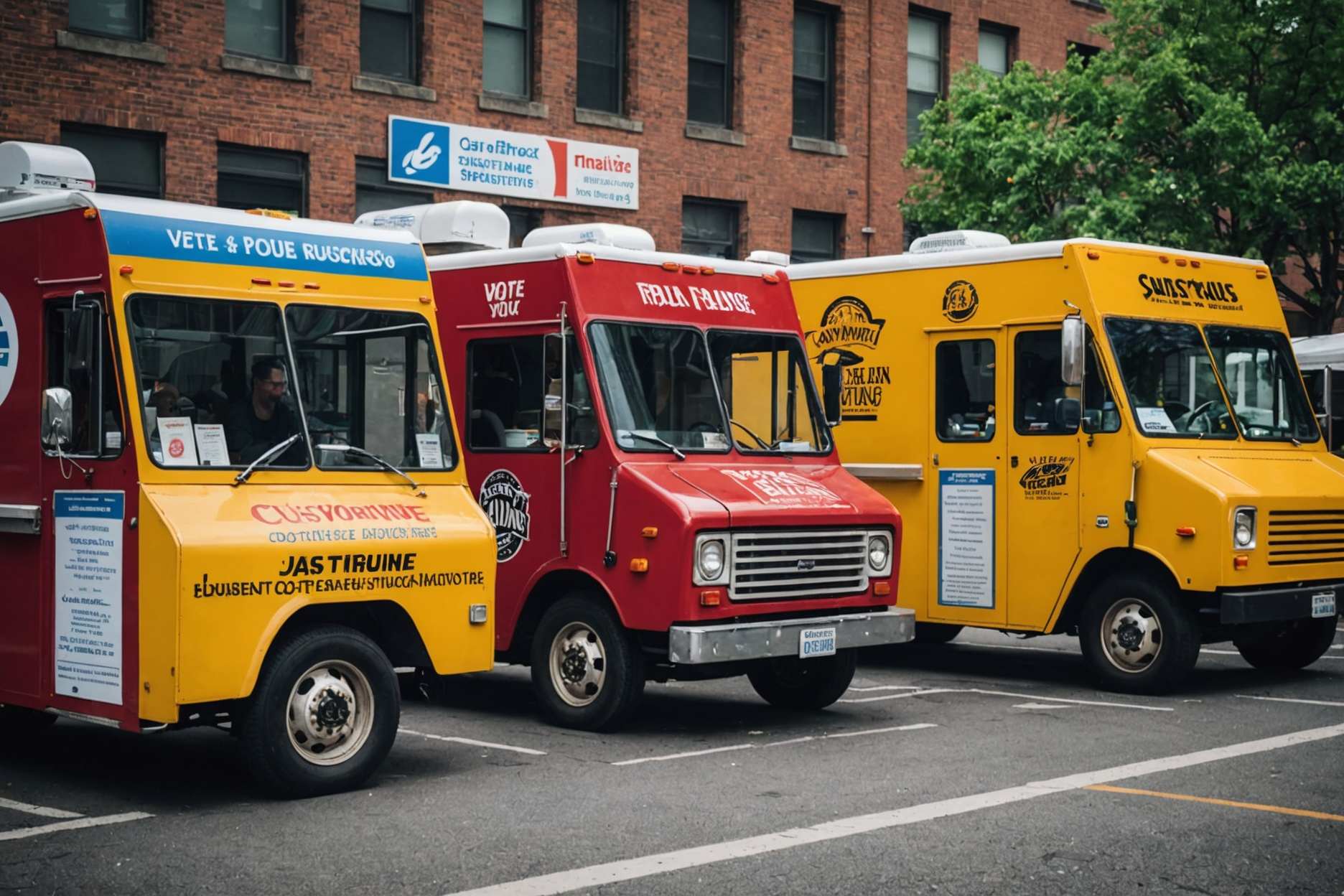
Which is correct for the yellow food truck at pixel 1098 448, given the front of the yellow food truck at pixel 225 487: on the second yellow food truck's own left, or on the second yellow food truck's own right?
on the second yellow food truck's own left

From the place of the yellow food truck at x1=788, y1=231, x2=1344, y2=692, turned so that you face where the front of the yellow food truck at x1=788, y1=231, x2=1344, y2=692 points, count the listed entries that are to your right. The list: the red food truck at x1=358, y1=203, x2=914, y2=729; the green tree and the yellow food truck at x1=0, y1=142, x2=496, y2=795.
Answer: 2

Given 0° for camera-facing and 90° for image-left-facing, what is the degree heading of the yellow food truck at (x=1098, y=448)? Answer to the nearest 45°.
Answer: approximately 315°

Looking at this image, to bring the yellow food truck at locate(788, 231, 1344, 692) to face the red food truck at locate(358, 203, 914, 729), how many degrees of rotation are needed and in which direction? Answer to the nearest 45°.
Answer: approximately 90° to its right

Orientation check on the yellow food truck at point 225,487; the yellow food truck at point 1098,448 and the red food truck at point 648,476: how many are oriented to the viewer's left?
0

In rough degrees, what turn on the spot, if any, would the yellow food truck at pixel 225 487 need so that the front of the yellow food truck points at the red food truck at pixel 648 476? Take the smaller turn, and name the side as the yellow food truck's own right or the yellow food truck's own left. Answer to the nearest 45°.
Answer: approximately 90° to the yellow food truck's own left

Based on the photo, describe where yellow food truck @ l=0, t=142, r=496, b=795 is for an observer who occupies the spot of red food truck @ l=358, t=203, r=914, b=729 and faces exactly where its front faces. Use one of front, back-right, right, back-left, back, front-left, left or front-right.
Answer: right

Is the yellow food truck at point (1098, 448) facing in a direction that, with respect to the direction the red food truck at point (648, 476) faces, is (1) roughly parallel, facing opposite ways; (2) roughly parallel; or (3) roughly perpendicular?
roughly parallel

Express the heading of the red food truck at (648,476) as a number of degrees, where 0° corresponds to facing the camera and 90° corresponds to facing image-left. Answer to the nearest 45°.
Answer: approximately 315°

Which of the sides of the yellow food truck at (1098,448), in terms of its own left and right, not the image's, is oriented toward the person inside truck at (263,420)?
right

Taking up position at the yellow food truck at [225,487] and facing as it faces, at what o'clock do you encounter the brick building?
The brick building is roughly at 8 o'clock from the yellow food truck.

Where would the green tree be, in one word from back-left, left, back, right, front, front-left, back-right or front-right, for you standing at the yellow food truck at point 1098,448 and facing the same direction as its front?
back-left

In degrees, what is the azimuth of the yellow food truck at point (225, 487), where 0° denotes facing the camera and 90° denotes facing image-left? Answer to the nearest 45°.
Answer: approximately 315°

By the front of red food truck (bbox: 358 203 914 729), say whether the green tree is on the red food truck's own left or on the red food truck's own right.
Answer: on the red food truck's own left

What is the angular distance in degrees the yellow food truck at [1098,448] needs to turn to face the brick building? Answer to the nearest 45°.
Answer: approximately 180°

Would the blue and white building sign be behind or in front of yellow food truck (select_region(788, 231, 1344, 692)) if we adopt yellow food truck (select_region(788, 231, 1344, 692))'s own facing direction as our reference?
behind

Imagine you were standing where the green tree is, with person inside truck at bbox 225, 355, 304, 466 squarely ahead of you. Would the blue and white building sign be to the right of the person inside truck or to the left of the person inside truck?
right
